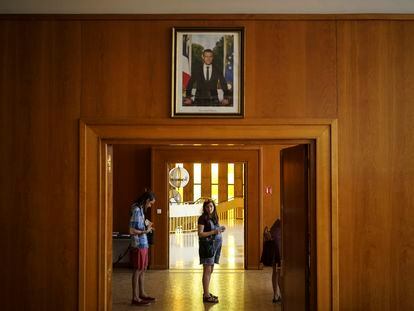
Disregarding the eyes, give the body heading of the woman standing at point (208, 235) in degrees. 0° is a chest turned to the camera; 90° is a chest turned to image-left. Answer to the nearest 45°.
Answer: approximately 315°

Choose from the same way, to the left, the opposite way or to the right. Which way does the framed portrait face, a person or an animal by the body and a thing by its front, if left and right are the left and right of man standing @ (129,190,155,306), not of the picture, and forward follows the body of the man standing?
to the right

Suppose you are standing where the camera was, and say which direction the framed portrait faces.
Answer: facing the viewer

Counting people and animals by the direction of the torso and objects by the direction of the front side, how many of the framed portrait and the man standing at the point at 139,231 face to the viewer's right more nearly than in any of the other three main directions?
1

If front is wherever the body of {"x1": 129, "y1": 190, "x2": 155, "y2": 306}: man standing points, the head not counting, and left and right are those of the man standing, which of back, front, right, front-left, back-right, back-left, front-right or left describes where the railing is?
left

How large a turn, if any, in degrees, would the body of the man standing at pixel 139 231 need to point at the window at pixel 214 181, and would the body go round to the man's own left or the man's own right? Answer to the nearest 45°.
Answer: approximately 90° to the man's own left

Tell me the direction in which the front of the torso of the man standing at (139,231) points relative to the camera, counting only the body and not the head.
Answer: to the viewer's right

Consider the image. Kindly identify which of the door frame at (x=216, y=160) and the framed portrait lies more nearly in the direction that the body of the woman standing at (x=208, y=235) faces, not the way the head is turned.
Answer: the framed portrait

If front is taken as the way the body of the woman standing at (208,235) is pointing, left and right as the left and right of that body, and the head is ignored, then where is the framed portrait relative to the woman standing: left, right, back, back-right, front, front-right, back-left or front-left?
front-right

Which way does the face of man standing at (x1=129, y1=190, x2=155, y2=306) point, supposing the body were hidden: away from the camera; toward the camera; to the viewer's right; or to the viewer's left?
to the viewer's right

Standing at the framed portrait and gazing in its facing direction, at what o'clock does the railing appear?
The railing is roughly at 6 o'clock from the framed portrait.

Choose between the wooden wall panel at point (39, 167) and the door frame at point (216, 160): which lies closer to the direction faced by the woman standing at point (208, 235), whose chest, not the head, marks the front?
the wooden wall panel
